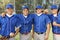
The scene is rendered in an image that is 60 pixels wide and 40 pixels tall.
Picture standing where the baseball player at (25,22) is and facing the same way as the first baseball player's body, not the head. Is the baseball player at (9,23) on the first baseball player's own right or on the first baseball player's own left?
on the first baseball player's own right

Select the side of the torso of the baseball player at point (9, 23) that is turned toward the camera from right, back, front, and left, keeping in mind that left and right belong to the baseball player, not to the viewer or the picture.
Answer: front

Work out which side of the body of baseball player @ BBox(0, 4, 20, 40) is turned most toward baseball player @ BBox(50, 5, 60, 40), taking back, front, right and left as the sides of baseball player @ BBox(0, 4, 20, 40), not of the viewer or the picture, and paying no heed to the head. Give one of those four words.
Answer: left

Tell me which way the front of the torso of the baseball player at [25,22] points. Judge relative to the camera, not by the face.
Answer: toward the camera

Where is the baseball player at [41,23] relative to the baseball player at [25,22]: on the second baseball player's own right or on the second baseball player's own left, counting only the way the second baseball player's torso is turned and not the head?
on the second baseball player's own left

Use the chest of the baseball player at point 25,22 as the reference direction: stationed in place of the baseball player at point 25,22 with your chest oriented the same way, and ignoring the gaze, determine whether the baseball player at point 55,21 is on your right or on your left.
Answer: on your left

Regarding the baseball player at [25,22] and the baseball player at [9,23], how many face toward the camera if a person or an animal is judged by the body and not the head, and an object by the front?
2

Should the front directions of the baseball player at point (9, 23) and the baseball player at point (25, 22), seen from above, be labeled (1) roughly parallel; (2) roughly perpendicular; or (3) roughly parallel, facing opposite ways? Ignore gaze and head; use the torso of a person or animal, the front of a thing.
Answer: roughly parallel

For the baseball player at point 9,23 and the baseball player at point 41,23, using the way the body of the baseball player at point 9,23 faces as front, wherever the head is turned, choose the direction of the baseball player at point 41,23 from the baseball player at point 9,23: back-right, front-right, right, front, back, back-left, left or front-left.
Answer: left
